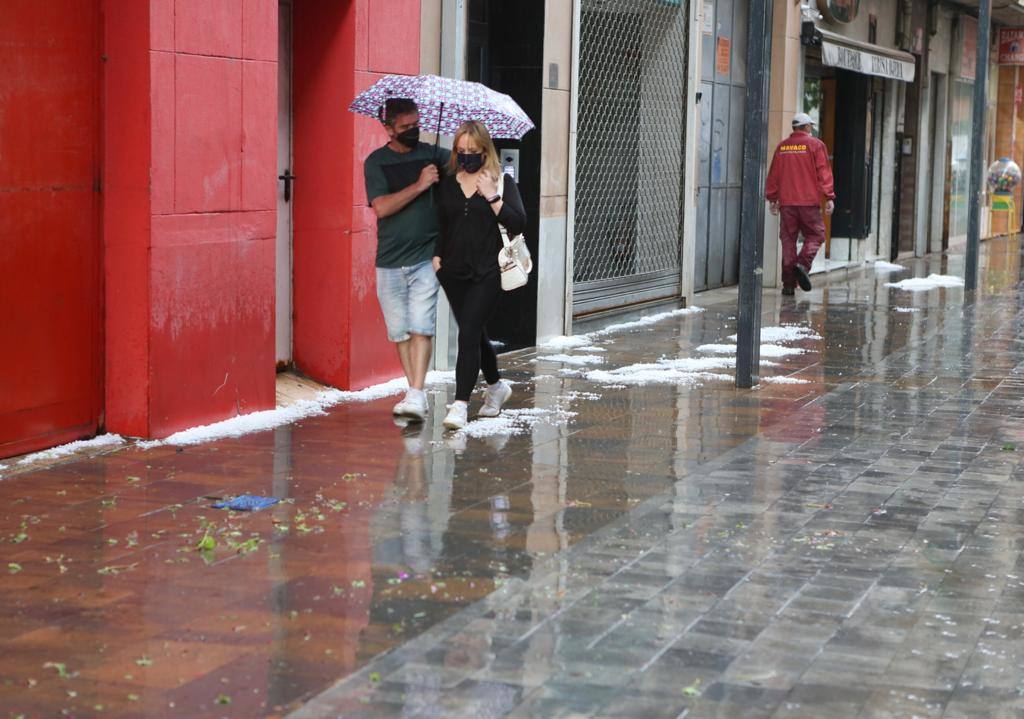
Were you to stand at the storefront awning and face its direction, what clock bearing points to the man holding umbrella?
The man holding umbrella is roughly at 2 o'clock from the storefront awning.

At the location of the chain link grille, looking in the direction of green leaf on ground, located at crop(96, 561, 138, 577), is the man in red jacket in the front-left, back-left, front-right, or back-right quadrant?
back-left
